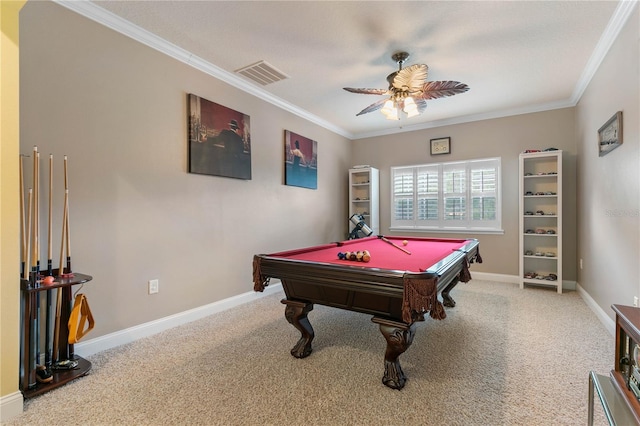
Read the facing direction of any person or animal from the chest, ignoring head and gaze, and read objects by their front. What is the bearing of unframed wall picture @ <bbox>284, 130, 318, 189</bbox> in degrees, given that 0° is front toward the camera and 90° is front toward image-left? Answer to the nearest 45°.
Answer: approximately 315°

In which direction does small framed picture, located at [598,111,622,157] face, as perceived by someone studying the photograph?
facing to the left of the viewer

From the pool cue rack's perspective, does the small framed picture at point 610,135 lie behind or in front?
in front

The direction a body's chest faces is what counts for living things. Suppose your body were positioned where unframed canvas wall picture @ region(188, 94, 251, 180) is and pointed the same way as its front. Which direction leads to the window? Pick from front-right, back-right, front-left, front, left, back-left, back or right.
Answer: front-left

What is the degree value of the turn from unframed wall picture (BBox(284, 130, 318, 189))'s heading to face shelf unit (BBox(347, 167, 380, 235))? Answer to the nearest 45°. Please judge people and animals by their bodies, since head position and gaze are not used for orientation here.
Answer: approximately 90° to its left

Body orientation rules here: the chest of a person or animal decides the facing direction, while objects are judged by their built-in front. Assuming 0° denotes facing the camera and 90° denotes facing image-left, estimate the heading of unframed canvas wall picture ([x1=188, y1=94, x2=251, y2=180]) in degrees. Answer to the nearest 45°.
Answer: approximately 315°

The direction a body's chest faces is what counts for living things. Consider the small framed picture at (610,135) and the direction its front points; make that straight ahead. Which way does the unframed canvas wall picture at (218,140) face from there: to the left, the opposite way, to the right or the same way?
the opposite way

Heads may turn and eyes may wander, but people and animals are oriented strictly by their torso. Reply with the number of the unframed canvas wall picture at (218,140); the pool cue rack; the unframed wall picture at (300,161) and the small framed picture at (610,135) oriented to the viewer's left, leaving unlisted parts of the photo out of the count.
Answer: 1

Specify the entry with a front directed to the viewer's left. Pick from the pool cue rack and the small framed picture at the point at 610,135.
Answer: the small framed picture

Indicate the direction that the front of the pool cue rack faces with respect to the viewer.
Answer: facing the viewer and to the right of the viewer

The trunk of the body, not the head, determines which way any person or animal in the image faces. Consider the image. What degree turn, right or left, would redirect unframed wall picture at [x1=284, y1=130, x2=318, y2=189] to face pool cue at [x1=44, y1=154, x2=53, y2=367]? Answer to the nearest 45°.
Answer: approximately 90° to its right

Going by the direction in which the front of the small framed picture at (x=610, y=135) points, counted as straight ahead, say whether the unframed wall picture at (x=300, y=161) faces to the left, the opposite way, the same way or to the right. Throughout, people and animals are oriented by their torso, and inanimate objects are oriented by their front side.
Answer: the opposite way

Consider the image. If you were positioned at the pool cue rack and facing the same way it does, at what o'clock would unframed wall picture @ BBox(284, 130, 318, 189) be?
The unframed wall picture is roughly at 10 o'clock from the pool cue rack.
